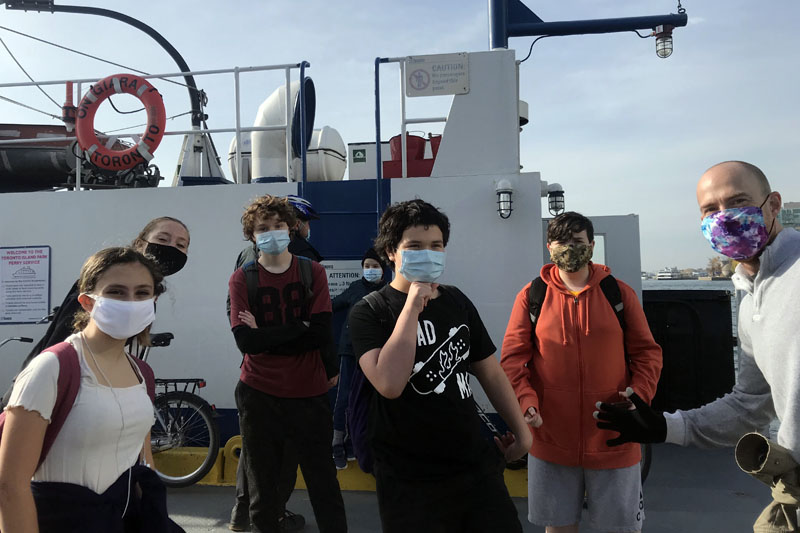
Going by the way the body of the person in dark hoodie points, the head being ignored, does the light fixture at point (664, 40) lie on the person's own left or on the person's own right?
on the person's own left

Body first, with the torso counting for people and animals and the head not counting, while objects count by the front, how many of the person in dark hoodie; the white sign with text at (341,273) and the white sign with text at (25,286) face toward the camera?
3

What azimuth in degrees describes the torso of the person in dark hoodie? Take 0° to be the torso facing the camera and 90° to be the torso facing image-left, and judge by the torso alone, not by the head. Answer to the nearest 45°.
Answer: approximately 0°

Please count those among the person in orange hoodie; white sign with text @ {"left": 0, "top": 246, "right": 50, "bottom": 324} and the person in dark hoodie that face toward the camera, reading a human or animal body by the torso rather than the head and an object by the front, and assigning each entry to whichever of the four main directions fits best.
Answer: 3

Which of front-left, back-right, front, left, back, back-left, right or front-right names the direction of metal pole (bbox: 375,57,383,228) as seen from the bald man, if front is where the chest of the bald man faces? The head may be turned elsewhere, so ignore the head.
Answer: right

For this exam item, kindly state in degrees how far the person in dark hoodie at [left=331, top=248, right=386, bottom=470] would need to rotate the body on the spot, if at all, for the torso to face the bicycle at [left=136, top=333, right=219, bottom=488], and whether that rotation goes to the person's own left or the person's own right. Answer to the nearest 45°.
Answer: approximately 90° to the person's own right

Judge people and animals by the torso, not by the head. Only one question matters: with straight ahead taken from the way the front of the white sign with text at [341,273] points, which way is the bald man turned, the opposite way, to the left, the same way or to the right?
to the right
